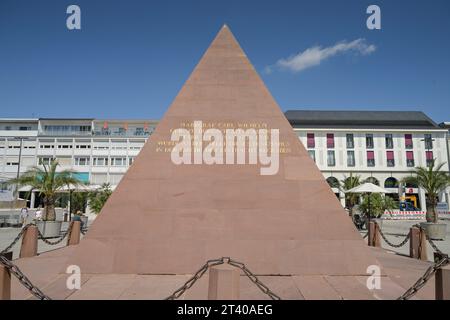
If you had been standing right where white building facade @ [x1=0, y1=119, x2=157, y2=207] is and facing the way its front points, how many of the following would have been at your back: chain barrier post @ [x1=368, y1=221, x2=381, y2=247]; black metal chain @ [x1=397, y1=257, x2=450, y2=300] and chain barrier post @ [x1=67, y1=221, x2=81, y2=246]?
0

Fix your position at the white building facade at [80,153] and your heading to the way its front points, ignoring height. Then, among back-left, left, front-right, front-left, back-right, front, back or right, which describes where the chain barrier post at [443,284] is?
front

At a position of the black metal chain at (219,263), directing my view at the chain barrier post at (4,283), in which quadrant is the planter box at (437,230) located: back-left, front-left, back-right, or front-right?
back-right

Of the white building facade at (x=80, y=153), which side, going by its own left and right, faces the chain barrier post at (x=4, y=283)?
front

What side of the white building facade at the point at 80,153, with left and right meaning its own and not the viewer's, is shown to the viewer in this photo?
front

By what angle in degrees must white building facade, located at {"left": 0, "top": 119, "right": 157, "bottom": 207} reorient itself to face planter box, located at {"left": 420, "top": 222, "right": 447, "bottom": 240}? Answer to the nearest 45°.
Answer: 0° — it already faces it

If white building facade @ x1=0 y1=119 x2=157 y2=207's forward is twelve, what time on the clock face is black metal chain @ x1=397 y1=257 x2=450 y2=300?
The black metal chain is roughly at 12 o'clock from the white building facade.

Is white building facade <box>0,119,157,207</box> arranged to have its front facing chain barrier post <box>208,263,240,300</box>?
yes

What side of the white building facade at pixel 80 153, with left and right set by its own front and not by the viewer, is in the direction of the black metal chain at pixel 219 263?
front

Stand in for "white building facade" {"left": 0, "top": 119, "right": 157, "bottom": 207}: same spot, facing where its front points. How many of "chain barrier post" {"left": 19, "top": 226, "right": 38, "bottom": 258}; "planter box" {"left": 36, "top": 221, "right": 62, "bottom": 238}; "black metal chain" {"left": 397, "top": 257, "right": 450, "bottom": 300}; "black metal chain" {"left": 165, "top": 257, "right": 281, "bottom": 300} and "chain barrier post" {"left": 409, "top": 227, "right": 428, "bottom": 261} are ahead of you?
5

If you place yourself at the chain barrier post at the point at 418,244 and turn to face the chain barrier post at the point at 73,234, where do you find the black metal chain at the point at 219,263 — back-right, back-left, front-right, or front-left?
front-left

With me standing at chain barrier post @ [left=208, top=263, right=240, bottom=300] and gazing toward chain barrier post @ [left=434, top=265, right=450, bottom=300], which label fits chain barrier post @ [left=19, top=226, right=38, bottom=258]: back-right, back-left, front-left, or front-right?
back-left

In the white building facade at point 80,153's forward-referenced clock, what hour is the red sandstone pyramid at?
The red sandstone pyramid is roughly at 12 o'clock from the white building facade.

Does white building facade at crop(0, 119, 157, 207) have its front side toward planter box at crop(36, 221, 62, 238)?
yes

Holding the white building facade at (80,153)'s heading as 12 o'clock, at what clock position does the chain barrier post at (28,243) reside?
The chain barrier post is roughly at 12 o'clock from the white building facade.

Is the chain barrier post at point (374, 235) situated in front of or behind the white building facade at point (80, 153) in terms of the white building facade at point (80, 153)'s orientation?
in front

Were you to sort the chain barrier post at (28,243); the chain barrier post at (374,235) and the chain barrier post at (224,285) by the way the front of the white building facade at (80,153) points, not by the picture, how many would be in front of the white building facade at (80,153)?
3
